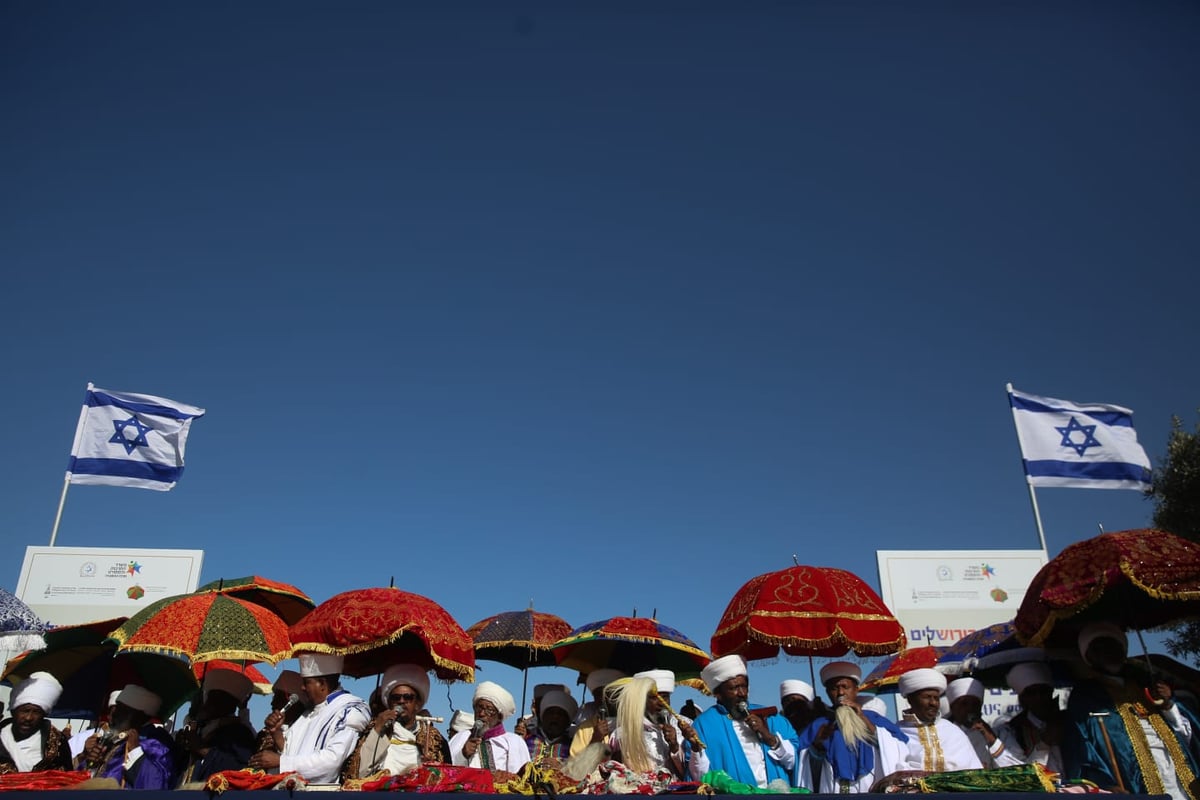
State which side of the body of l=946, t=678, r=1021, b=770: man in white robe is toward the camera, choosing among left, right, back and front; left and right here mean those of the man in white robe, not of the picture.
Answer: front

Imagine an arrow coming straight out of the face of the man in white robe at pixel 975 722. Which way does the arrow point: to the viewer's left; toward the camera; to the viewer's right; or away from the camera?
toward the camera

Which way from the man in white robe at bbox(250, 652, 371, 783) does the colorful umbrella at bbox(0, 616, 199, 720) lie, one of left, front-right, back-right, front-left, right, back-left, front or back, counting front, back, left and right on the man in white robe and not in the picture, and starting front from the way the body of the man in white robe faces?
front-right

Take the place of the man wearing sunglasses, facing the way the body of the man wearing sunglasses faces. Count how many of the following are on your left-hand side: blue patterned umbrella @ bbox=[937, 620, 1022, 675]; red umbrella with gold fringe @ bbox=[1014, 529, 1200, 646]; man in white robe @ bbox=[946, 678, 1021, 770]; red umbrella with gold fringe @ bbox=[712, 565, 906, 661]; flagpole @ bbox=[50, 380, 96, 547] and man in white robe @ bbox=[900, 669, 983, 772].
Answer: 5

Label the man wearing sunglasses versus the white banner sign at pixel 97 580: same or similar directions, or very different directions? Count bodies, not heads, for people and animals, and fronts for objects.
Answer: same or similar directions

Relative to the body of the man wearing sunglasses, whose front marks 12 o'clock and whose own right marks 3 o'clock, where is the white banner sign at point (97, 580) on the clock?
The white banner sign is roughly at 5 o'clock from the man wearing sunglasses.

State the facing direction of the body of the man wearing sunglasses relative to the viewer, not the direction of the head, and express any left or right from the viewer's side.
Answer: facing the viewer

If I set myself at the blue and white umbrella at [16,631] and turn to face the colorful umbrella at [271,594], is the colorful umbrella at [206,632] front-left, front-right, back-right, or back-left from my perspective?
front-right

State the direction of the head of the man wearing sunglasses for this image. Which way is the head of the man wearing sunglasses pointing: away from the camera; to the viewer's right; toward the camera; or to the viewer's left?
toward the camera

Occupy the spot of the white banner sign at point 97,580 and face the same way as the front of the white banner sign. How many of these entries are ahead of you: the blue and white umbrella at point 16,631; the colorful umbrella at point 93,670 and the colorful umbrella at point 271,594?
3

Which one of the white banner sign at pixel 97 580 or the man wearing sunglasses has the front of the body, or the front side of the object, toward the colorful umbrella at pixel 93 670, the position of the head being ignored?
the white banner sign
